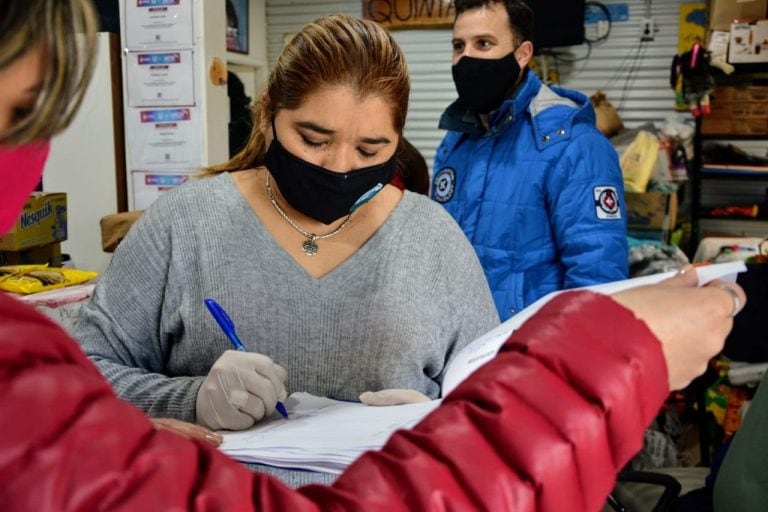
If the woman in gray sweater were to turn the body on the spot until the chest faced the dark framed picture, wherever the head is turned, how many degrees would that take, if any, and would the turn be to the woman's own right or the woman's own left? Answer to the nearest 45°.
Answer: approximately 180°

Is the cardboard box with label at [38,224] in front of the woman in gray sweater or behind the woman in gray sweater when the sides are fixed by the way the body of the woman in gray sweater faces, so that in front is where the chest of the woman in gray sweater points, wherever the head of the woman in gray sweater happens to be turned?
behind

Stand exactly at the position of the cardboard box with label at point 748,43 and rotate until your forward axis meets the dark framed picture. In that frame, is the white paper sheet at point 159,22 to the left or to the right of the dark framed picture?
left

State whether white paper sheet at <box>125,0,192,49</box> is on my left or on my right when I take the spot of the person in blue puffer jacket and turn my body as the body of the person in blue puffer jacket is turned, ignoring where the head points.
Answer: on my right

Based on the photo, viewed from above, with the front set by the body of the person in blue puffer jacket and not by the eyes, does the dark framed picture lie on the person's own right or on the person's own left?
on the person's own right

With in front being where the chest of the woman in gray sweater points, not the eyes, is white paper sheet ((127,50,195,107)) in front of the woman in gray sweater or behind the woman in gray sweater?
behind

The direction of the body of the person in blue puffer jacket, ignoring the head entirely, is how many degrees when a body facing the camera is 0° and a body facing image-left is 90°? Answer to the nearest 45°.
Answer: approximately 45°

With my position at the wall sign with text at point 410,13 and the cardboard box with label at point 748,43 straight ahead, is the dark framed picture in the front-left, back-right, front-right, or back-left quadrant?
back-right

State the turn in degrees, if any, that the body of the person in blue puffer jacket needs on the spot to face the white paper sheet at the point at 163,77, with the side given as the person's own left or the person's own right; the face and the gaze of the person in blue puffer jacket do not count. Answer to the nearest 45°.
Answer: approximately 90° to the person's own right
